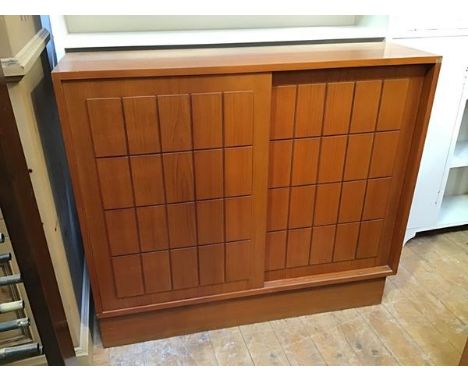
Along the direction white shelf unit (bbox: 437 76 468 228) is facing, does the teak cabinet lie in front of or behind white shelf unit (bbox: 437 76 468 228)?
in front

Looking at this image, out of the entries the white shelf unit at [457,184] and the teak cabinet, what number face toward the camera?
2

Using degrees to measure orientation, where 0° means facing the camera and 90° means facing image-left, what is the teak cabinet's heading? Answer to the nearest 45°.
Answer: approximately 0°

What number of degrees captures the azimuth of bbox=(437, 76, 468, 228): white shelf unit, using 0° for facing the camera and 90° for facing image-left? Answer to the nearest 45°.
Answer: approximately 0°

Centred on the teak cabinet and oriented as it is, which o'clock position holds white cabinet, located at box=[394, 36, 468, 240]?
The white cabinet is roughly at 8 o'clock from the teak cabinet.

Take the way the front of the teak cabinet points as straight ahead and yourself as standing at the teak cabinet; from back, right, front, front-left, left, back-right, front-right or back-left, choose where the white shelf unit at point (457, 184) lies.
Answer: back-left
